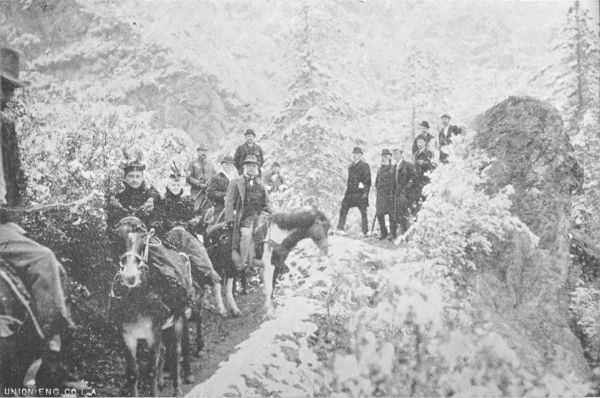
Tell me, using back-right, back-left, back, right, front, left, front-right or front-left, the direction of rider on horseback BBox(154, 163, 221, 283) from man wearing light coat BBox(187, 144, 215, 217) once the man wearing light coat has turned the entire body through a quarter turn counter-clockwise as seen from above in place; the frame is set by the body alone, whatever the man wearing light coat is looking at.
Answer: right

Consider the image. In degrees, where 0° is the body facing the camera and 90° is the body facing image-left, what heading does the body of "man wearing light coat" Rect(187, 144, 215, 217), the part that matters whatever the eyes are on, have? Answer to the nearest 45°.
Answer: approximately 0°

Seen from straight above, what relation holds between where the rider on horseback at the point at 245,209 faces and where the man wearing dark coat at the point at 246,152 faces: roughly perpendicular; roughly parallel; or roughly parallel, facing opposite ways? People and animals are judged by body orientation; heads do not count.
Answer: roughly parallel

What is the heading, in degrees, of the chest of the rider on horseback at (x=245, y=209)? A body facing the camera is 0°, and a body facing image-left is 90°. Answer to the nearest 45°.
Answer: approximately 0°

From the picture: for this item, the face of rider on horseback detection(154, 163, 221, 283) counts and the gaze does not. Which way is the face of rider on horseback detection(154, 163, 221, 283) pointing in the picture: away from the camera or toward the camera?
toward the camera

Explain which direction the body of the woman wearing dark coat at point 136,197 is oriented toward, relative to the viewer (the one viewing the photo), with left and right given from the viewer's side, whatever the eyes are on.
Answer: facing the viewer

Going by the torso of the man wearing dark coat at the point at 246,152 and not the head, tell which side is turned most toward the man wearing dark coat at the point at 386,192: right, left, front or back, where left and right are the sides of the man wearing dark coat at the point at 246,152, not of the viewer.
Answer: left

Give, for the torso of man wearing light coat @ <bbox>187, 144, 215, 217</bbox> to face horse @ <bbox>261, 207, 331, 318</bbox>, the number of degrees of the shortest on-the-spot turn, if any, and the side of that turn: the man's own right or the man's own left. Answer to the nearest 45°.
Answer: approximately 45° to the man's own left

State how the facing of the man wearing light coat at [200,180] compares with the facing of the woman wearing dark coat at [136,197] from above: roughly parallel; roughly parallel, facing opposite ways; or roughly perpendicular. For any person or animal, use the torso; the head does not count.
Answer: roughly parallel

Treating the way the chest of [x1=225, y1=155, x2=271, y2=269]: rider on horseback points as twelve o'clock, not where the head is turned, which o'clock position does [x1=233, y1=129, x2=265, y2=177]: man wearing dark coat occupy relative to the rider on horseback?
The man wearing dark coat is roughly at 6 o'clock from the rider on horseback.

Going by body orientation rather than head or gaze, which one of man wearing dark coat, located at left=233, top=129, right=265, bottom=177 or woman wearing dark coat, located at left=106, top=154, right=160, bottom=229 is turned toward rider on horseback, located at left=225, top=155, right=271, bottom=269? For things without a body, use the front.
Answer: man wearing dark coat, located at left=233, top=129, right=265, bottom=177

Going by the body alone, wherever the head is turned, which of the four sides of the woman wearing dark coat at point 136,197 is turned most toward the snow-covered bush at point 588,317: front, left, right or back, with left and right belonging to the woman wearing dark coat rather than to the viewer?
left

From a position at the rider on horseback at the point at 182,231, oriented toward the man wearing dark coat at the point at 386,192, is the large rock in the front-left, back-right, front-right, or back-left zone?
front-right

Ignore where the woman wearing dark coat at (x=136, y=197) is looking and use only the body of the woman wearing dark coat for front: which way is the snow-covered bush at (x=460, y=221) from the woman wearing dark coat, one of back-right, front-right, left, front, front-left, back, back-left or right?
left

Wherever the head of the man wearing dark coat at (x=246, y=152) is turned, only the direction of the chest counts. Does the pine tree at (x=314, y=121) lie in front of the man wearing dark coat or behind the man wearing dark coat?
behind

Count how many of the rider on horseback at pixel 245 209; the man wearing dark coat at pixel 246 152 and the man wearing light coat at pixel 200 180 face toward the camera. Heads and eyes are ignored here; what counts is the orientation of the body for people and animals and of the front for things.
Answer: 3

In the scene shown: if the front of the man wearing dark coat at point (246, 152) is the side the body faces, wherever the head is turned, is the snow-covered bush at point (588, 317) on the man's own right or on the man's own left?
on the man's own left

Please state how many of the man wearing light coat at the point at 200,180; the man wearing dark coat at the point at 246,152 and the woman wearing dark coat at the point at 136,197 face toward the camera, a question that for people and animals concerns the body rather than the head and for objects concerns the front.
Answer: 3
